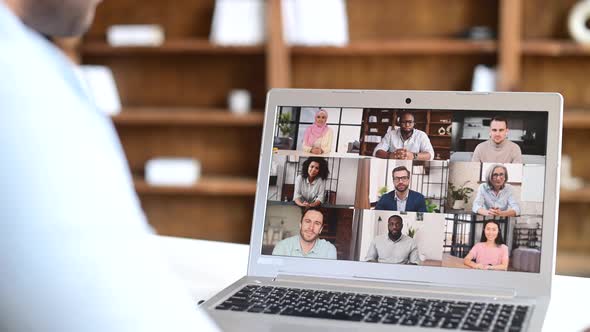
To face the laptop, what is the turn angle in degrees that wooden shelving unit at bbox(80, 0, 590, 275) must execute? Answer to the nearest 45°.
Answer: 0° — it already faces it

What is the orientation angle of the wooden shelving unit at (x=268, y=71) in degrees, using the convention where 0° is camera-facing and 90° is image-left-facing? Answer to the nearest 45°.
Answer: approximately 0°

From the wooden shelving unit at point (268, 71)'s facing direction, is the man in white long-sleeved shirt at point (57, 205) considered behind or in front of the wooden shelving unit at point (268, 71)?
in front
